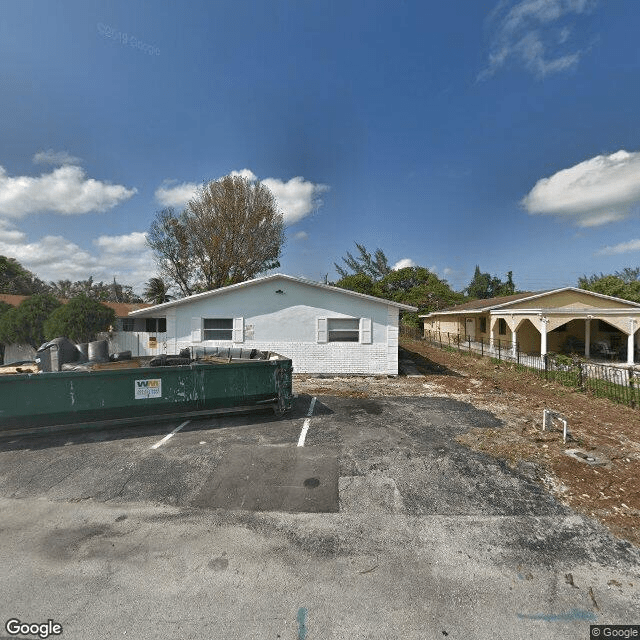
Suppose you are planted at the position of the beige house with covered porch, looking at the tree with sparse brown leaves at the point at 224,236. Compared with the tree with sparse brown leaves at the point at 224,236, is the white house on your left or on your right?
left

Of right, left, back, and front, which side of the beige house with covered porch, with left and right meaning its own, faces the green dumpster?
front

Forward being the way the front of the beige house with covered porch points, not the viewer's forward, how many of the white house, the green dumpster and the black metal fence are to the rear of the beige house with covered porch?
0

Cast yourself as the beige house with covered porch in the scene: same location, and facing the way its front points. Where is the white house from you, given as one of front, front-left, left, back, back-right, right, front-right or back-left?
front

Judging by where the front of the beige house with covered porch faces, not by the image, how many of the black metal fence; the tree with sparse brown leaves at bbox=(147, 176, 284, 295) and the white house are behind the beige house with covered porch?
0

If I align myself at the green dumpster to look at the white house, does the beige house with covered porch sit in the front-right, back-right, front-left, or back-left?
front-right

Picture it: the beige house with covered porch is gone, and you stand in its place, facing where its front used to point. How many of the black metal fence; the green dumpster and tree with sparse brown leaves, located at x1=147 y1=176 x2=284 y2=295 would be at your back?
0

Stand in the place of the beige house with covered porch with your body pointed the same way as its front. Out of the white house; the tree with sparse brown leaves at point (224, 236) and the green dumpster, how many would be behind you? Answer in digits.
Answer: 0

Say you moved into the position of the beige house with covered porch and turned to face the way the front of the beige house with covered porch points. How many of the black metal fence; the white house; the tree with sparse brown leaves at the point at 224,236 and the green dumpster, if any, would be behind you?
0

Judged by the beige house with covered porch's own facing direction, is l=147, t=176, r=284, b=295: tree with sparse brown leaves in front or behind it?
in front

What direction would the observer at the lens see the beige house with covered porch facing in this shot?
facing the viewer and to the left of the viewer
